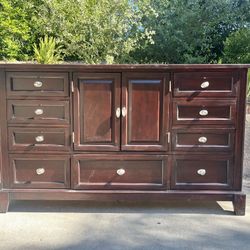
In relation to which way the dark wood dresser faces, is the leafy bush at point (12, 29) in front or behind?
behind

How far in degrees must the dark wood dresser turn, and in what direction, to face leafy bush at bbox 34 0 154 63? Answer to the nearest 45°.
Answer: approximately 180°

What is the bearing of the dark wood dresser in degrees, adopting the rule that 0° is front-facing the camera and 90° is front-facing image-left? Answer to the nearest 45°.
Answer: approximately 0°

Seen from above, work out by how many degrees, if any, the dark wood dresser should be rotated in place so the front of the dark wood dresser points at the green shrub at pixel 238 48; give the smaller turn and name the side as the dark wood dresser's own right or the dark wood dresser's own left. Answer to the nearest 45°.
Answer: approximately 135° to the dark wood dresser's own left
